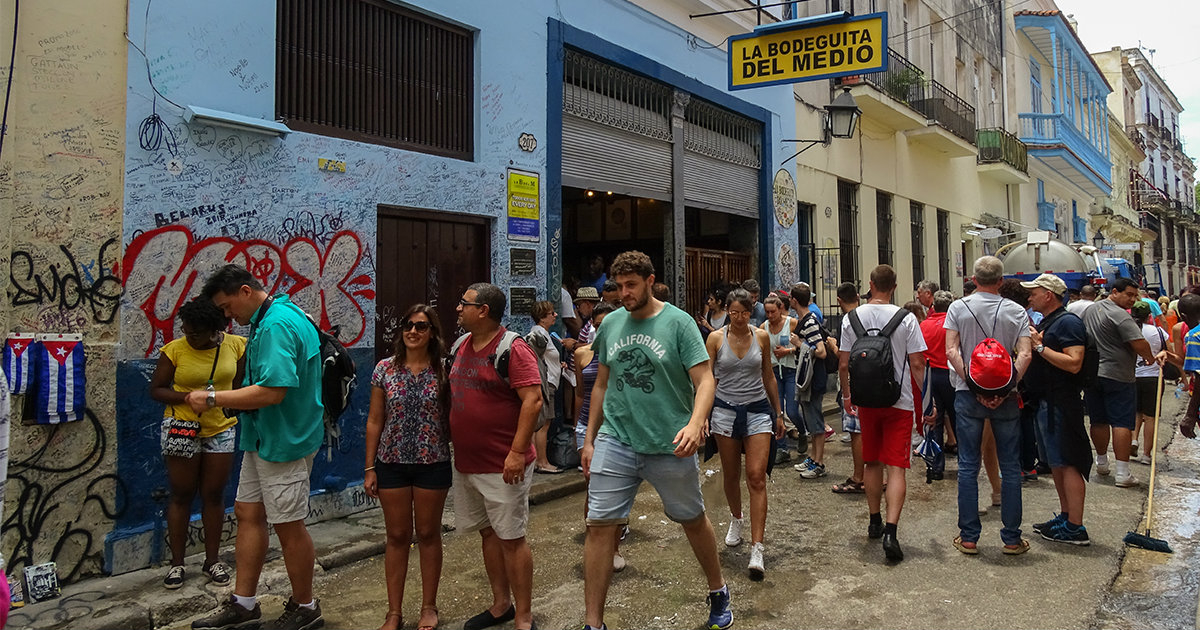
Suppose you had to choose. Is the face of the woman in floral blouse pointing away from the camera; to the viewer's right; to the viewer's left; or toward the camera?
toward the camera

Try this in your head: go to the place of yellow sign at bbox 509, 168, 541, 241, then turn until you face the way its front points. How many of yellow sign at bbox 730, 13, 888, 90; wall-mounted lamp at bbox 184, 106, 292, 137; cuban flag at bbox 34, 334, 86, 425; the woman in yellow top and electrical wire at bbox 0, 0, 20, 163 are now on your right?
4

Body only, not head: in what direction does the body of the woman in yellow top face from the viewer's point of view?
toward the camera

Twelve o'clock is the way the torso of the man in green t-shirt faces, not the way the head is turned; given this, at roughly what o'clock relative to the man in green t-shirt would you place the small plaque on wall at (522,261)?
The small plaque on wall is roughly at 4 o'clock from the man in green t-shirt.

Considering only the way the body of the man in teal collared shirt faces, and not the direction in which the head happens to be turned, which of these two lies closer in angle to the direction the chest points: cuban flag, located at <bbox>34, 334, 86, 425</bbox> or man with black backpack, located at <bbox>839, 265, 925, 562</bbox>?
the cuban flag

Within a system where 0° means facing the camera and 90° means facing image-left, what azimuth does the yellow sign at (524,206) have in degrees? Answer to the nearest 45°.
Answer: approximately 315°

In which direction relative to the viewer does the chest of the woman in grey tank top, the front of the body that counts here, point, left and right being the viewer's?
facing the viewer

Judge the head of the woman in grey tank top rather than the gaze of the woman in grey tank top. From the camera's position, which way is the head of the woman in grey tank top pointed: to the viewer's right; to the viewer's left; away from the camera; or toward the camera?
toward the camera

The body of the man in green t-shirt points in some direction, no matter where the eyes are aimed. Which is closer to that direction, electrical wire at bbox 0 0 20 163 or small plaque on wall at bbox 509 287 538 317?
the electrical wire

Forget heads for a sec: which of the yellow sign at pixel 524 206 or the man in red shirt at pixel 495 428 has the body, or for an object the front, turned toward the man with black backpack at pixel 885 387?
the yellow sign

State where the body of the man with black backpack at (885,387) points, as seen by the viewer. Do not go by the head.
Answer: away from the camera

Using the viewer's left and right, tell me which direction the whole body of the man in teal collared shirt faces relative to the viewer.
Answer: facing to the left of the viewer

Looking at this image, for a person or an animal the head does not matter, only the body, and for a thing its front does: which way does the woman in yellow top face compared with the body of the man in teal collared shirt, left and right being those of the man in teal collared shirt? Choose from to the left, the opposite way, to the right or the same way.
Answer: to the left

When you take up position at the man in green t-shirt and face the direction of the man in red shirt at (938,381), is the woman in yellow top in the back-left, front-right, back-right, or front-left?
back-left

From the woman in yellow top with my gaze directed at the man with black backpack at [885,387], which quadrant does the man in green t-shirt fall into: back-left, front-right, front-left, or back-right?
front-right
